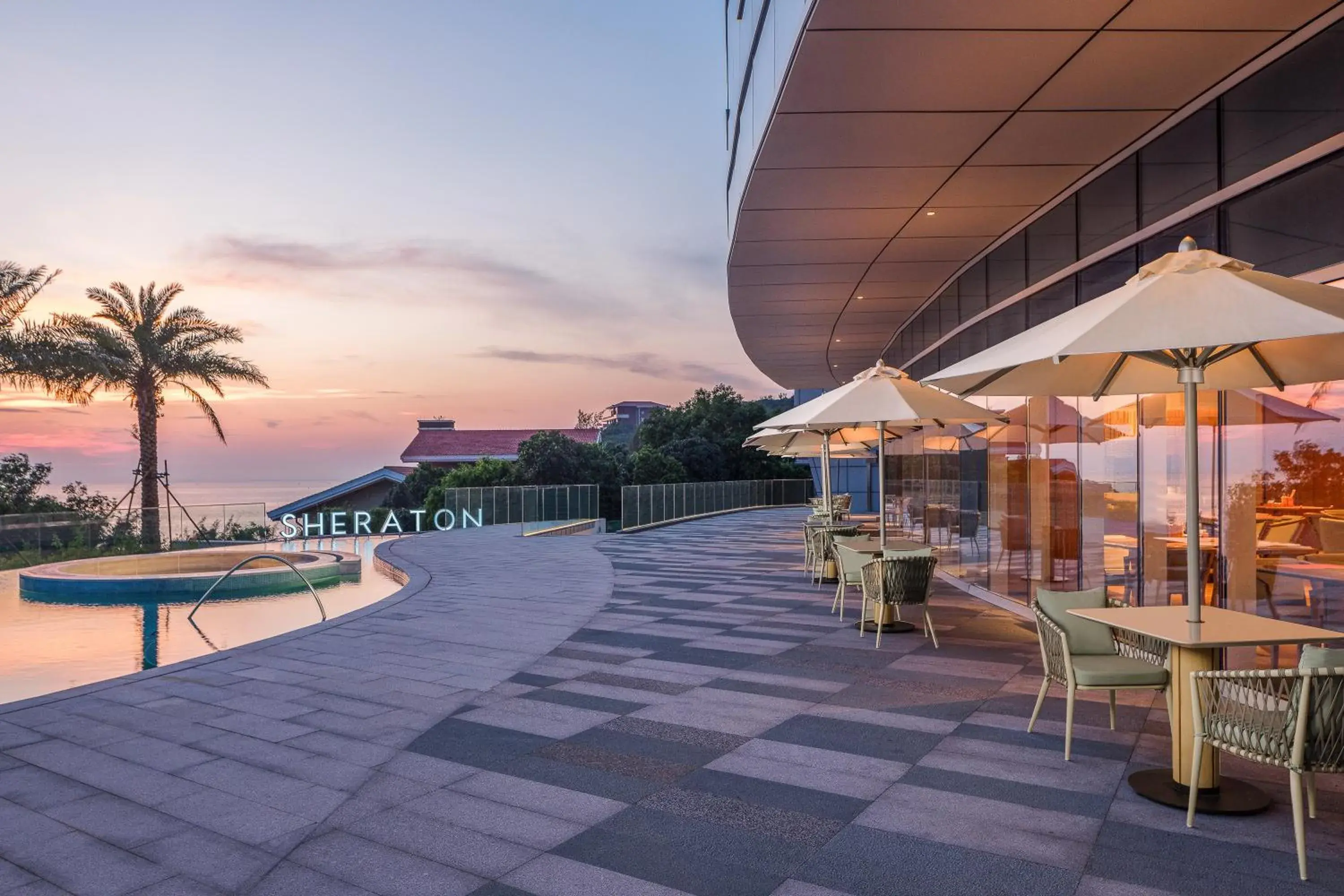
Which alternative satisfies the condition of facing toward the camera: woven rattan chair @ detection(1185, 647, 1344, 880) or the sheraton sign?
the sheraton sign

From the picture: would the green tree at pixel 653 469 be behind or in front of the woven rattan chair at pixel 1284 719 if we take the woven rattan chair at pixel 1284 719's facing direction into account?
in front

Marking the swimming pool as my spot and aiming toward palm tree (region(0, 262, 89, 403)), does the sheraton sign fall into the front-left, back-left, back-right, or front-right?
front-right

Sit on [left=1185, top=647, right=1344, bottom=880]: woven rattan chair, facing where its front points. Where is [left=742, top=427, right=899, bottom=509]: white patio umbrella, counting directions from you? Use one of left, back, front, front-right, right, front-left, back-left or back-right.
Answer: front

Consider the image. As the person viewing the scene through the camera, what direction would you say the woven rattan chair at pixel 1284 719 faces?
facing away from the viewer and to the left of the viewer

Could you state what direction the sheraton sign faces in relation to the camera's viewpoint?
facing the viewer

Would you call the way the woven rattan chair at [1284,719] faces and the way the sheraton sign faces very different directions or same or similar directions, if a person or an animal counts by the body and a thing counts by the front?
very different directions

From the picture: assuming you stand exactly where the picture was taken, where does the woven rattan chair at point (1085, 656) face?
facing the viewer and to the right of the viewer

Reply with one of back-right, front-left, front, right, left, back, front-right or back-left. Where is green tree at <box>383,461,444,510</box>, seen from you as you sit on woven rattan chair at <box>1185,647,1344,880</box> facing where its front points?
front

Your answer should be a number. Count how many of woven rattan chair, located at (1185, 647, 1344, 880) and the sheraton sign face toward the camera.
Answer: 1

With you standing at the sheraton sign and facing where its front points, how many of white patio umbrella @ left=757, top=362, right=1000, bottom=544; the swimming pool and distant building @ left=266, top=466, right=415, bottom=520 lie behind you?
1

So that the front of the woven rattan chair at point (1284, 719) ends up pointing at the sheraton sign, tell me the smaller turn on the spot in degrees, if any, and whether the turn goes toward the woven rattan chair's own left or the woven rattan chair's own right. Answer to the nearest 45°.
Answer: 0° — it already faces it

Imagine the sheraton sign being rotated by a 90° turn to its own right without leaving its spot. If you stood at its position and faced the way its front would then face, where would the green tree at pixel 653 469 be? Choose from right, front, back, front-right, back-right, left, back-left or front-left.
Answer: back-right

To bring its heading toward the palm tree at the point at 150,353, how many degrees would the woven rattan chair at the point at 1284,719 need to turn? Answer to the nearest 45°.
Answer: approximately 45° to its left
